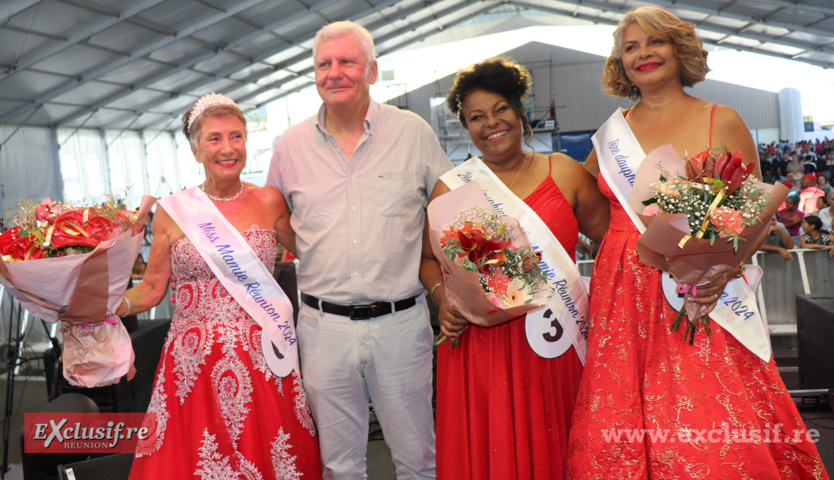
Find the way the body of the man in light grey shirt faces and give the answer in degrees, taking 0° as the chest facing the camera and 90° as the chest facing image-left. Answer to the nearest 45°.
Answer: approximately 0°

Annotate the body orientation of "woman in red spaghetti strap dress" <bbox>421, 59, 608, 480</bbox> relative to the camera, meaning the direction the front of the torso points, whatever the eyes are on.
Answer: toward the camera

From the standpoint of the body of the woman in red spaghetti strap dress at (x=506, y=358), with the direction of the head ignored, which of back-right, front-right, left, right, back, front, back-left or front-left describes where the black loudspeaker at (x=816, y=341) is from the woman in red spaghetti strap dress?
back-left

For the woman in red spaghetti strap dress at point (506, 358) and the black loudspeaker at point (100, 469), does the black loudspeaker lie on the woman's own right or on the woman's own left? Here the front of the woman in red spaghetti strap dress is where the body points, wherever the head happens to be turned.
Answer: on the woman's own right

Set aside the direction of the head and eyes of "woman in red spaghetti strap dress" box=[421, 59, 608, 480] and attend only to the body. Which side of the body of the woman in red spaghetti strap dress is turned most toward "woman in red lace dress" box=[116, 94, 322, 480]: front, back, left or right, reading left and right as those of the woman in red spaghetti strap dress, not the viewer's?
right

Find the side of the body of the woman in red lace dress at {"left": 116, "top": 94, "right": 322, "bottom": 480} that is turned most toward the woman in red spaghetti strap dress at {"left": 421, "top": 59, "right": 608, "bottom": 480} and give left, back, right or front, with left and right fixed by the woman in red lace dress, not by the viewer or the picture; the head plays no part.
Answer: left

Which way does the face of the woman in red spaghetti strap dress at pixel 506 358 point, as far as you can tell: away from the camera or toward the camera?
toward the camera

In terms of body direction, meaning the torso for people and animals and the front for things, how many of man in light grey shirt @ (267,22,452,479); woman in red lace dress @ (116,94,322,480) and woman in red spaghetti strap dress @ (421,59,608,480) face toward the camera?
3

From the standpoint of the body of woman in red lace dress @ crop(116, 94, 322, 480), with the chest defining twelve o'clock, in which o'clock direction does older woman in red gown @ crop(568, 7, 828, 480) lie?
The older woman in red gown is roughly at 10 o'clock from the woman in red lace dress.

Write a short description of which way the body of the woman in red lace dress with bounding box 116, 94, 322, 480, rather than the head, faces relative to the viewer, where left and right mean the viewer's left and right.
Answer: facing the viewer

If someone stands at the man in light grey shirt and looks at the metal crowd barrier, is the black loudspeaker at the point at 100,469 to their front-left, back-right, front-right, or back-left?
back-left

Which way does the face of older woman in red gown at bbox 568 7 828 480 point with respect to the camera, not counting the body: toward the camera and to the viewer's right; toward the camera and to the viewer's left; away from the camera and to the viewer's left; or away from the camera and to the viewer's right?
toward the camera and to the viewer's left

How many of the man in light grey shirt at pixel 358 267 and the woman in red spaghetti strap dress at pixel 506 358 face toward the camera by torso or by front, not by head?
2

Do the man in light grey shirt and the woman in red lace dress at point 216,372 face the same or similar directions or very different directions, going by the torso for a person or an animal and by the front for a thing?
same or similar directions
